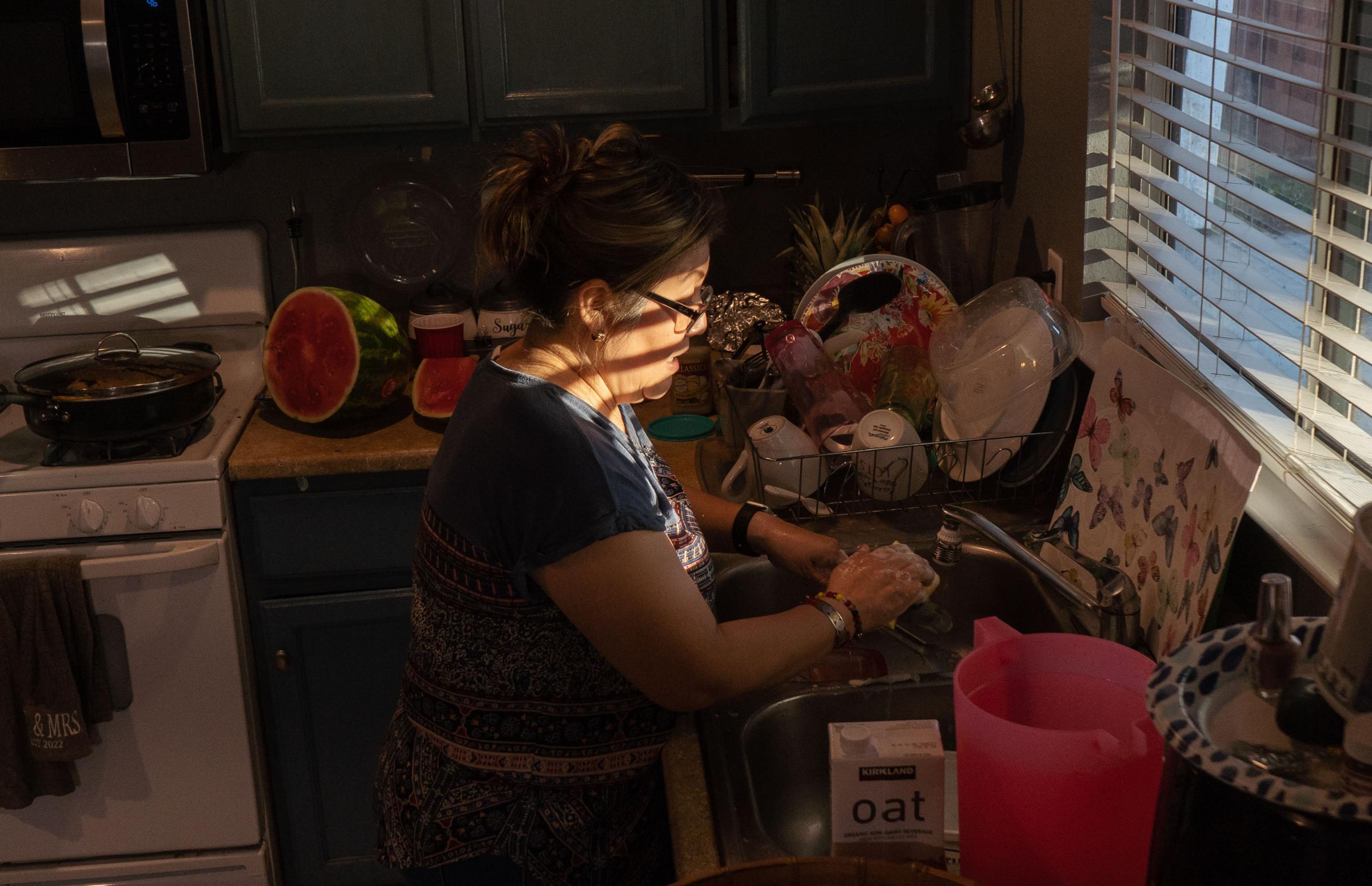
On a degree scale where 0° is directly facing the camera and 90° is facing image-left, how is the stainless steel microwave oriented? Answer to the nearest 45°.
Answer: approximately 0°

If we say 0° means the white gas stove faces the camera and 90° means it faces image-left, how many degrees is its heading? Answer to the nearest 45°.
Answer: approximately 0°

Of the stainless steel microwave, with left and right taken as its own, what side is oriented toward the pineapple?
left

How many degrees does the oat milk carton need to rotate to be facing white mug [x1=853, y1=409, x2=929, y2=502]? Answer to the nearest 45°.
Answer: approximately 180°

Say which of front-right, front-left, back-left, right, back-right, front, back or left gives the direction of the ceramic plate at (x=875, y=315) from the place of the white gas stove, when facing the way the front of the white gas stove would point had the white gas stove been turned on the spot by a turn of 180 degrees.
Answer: back-right

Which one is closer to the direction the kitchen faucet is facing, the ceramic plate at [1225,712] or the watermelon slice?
the watermelon slice

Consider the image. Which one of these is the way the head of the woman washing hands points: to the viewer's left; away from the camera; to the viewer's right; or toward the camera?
to the viewer's right

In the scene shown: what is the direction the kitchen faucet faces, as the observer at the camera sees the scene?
facing to the left of the viewer
